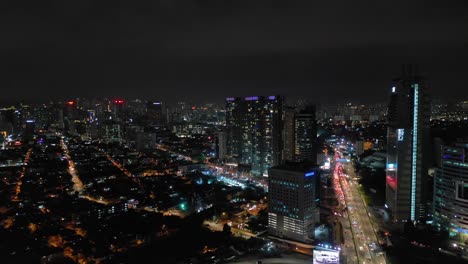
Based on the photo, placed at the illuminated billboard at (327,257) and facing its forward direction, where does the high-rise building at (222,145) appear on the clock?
The high-rise building is roughly at 5 o'clock from the illuminated billboard.

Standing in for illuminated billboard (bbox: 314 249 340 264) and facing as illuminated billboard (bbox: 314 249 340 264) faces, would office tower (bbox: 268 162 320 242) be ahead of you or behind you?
behind

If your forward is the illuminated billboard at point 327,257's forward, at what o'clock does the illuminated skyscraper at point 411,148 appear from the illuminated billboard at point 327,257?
The illuminated skyscraper is roughly at 7 o'clock from the illuminated billboard.

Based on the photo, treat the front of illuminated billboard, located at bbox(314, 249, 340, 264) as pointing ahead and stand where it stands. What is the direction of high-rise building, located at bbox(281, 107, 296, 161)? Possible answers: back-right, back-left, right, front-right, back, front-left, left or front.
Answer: back

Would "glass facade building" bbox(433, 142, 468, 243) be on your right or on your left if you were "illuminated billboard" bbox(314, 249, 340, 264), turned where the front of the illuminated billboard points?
on your left

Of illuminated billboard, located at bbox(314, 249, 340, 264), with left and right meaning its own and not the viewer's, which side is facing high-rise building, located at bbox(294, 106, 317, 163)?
back

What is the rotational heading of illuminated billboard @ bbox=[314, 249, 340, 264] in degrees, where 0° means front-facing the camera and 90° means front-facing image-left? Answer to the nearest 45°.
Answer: approximately 0°

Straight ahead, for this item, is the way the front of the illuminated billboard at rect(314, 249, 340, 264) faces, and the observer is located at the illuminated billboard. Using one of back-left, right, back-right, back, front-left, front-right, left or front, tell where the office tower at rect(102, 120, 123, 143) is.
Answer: back-right
